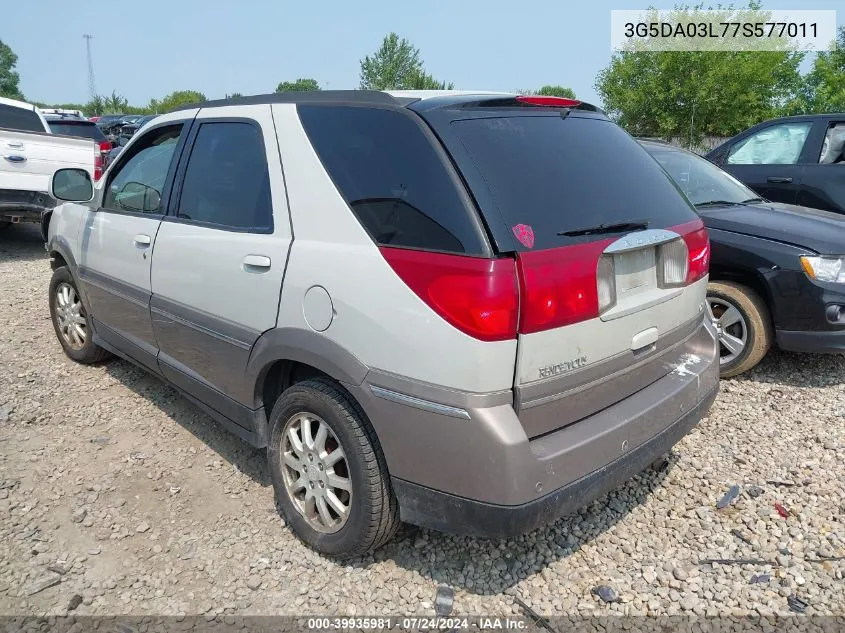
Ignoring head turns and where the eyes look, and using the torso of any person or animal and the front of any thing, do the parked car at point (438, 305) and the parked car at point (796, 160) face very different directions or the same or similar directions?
same or similar directions

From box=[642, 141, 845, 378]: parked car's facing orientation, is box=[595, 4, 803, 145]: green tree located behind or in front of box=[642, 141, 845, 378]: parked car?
behind

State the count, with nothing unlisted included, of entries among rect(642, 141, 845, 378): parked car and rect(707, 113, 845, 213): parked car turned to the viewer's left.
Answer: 1

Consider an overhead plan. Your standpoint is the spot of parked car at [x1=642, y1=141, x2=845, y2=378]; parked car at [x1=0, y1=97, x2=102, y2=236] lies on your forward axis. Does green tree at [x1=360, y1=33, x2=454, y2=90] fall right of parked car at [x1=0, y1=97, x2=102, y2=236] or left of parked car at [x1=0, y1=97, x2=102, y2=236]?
right

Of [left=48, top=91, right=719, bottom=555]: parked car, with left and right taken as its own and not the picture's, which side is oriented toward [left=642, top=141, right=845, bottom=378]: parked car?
right

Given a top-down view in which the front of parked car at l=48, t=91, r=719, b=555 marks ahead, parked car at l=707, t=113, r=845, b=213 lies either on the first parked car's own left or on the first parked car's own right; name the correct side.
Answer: on the first parked car's own right

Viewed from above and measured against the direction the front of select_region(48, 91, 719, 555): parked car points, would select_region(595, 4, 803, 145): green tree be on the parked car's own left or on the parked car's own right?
on the parked car's own right

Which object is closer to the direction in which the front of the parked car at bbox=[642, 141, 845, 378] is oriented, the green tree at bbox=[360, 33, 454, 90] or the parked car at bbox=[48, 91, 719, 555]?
the parked car

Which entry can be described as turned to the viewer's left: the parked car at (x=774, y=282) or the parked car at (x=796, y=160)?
the parked car at (x=796, y=160)

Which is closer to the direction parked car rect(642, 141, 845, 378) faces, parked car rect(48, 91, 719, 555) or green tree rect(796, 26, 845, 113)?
the parked car

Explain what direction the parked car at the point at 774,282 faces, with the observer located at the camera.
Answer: facing the viewer and to the right of the viewer

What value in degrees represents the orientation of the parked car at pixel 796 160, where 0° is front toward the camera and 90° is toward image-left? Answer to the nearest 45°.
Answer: approximately 90°

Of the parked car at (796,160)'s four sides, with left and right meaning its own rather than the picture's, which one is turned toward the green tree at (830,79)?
right

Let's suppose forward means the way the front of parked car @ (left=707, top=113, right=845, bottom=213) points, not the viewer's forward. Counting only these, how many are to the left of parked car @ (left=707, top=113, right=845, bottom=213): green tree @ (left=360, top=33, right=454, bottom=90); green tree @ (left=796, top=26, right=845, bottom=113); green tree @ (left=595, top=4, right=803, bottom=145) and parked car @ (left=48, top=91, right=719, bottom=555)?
1
